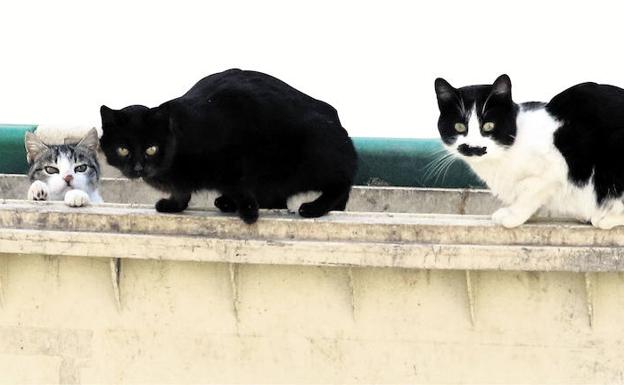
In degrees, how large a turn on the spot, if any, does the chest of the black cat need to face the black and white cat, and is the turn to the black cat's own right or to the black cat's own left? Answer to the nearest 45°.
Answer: approximately 180°

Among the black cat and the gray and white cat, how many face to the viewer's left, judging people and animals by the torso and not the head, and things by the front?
1

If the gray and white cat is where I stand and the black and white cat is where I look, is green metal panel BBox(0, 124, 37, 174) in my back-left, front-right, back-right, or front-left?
back-left

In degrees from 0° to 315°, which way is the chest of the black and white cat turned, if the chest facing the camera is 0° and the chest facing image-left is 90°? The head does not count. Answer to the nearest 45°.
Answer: approximately 90°

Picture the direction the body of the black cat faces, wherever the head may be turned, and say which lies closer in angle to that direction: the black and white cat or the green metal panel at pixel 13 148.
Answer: the green metal panel

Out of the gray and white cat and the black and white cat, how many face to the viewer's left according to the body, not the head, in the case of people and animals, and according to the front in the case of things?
1

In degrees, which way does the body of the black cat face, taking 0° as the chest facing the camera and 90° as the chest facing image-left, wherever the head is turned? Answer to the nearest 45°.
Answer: approximately 90°

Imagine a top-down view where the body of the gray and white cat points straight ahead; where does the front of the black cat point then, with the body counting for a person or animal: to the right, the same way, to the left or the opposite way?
to the right

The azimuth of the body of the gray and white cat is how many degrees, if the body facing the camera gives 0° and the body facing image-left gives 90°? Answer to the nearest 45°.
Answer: approximately 0°
